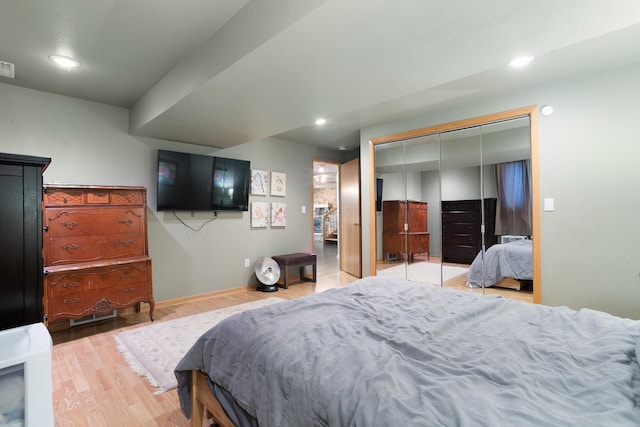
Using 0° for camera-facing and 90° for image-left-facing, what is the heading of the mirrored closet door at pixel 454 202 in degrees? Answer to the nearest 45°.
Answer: approximately 45°

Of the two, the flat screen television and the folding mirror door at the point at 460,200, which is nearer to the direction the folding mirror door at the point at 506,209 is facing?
the flat screen television

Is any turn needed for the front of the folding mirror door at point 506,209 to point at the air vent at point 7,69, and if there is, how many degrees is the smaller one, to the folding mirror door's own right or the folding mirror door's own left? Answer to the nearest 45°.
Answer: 0° — it already faces it

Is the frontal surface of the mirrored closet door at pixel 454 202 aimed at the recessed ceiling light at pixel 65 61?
yes

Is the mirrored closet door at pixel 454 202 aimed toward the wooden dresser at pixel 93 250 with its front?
yes

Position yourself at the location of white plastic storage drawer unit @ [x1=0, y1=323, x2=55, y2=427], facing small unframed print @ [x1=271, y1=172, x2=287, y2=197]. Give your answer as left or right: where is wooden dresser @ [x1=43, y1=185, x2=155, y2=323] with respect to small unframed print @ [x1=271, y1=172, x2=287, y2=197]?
left

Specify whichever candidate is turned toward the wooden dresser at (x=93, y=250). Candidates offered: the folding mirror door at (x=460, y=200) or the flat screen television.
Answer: the folding mirror door
